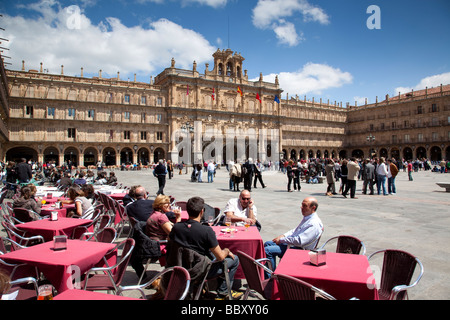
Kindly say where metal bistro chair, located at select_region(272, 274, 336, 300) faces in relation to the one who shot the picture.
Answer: facing away from the viewer and to the right of the viewer

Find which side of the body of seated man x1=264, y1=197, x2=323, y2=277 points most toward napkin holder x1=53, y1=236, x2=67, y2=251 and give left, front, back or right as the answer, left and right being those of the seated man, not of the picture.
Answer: front

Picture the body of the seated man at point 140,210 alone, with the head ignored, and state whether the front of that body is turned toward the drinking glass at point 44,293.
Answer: no

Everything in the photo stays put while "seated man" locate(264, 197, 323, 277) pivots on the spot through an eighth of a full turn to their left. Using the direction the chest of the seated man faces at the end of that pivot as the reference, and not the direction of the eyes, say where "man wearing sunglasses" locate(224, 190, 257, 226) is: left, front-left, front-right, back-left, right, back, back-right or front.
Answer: right

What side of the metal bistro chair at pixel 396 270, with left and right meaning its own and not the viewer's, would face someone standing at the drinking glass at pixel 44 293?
front

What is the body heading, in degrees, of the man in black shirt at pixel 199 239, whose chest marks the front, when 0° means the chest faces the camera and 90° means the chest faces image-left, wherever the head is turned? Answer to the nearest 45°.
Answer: approximately 225°

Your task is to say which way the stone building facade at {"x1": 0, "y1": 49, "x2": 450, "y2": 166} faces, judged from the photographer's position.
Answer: facing the viewer and to the right of the viewer

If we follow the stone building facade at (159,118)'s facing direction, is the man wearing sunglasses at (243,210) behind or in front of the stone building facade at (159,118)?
in front

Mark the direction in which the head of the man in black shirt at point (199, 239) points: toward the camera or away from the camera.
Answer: away from the camera

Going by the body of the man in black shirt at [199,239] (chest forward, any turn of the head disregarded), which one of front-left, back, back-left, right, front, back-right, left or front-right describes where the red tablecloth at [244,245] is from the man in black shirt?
front

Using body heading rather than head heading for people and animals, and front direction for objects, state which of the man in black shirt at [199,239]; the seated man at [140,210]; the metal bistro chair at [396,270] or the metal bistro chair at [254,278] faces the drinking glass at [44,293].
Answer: the metal bistro chair at [396,270]

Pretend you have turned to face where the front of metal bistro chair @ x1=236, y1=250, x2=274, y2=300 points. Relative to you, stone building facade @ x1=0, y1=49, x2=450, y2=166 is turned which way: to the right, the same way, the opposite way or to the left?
to the right

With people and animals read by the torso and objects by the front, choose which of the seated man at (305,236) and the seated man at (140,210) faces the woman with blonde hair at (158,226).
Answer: the seated man at (305,236)

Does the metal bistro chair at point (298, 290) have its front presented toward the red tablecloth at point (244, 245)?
no

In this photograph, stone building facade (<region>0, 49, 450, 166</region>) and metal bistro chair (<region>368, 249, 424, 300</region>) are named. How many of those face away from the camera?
0

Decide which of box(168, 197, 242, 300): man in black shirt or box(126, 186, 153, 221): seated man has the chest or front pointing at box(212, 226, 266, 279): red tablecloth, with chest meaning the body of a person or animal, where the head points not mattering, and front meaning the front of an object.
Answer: the man in black shirt

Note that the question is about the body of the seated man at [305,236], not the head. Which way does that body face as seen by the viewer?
to the viewer's left

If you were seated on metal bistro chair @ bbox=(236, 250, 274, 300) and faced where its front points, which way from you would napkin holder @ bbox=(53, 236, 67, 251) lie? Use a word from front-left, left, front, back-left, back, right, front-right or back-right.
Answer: back-left

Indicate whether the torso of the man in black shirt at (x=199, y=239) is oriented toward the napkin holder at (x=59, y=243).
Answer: no
